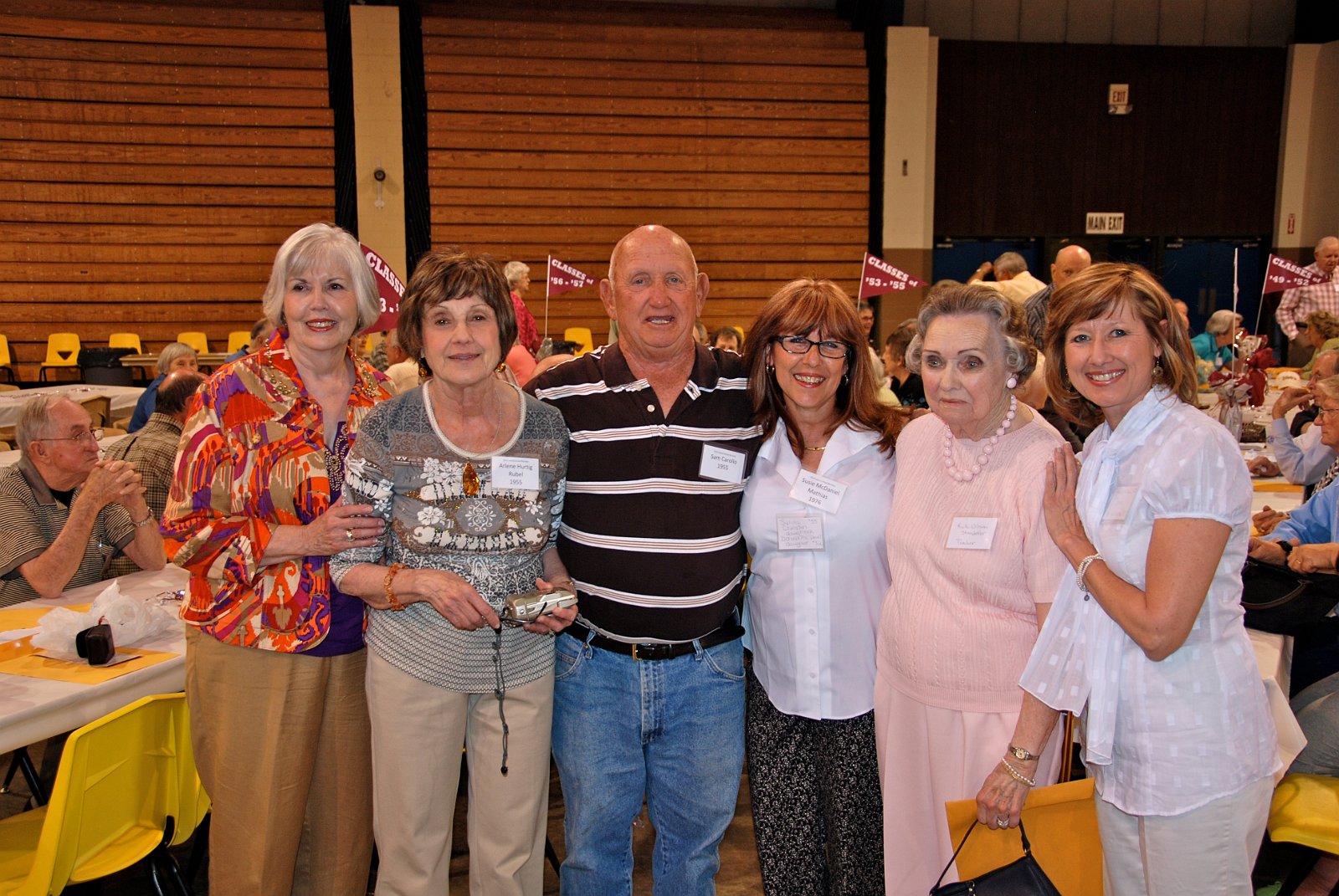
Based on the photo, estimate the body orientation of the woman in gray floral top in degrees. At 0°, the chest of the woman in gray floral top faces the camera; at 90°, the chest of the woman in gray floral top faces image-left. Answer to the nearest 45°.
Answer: approximately 0°

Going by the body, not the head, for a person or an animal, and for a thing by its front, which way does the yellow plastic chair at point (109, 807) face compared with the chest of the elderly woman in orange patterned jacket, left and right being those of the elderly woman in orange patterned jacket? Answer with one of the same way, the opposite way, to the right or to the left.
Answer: the opposite way

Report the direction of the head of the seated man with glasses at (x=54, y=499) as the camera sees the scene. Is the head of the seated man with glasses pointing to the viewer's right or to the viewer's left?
to the viewer's right

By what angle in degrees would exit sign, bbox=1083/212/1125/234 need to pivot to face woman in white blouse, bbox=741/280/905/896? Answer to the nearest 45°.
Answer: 0° — it already faces them

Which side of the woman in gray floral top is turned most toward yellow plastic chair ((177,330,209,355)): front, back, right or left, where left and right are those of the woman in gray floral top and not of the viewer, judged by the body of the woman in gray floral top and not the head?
back

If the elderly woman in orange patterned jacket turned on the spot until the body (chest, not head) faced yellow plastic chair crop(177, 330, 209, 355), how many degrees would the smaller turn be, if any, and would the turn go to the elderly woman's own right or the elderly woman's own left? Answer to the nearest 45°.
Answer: approximately 135° to the elderly woman's own left

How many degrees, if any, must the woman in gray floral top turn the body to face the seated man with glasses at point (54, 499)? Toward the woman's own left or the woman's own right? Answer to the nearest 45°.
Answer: approximately 135° to the woman's own right
